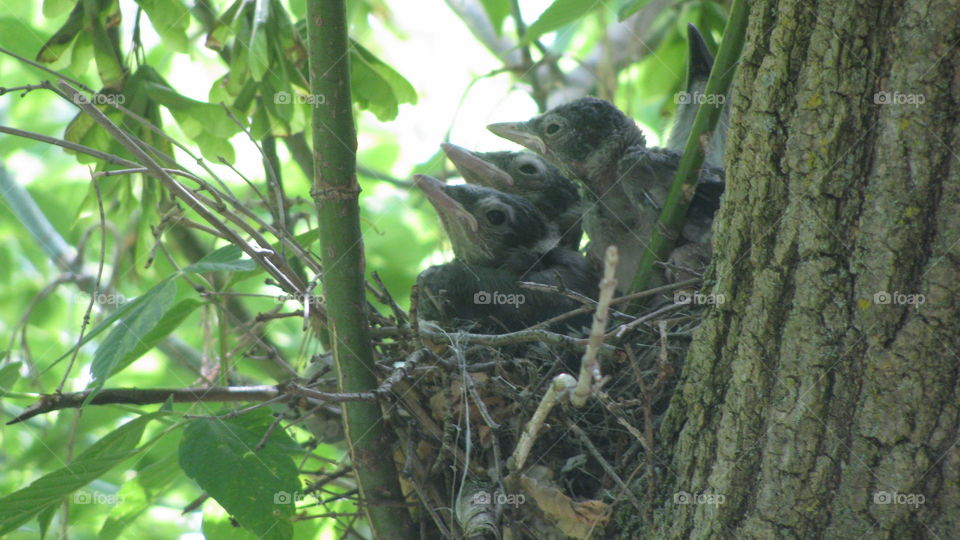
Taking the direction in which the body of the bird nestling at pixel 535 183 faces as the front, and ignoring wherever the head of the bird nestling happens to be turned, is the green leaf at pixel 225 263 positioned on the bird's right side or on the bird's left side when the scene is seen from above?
on the bird's left side

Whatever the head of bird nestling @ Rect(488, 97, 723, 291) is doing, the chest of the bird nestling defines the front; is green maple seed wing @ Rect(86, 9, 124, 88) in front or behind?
in front

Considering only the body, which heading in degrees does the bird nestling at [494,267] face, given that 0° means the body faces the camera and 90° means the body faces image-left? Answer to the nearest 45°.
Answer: approximately 90°

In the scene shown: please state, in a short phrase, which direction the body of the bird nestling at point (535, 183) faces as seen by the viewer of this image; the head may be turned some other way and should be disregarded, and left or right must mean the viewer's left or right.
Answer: facing to the left of the viewer

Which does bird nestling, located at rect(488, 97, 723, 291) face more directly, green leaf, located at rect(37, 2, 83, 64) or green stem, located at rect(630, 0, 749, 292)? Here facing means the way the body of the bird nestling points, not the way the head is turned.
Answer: the green leaf

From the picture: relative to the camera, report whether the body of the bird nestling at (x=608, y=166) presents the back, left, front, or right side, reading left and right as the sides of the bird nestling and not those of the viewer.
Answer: left

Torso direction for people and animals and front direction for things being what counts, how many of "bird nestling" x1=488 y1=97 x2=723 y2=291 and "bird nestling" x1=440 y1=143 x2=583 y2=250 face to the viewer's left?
2

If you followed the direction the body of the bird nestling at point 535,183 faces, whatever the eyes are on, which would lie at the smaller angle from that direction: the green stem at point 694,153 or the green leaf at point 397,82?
the green leaf

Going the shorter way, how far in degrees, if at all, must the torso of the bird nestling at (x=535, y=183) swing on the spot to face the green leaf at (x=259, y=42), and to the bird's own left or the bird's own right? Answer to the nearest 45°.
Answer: approximately 45° to the bird's own left

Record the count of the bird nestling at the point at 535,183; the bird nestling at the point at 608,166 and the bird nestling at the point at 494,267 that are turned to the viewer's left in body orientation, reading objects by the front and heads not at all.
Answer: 3

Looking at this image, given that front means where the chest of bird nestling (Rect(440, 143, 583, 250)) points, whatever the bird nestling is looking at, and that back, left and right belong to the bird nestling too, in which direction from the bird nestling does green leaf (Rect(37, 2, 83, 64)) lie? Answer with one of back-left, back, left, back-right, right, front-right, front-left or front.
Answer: front-left

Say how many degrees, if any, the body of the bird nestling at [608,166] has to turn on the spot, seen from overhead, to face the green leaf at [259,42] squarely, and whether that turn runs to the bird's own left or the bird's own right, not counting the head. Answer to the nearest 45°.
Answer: approximately 45° to the bird's own left
